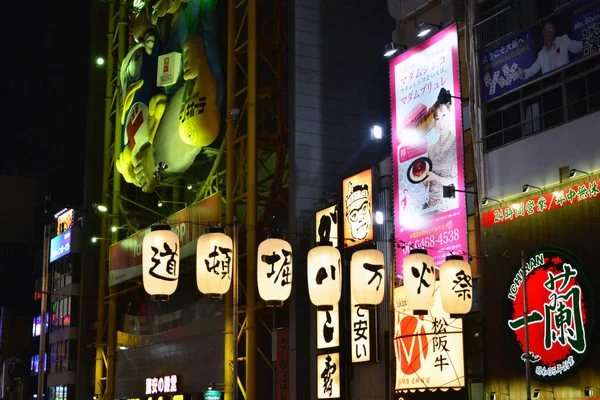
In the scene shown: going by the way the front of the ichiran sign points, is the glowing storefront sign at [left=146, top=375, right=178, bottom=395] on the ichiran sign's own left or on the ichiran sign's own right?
on the ichiran sign's own right

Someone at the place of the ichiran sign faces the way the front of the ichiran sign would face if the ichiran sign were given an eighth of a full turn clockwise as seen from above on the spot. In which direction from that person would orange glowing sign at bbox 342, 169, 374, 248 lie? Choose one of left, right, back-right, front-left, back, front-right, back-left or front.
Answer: front-right

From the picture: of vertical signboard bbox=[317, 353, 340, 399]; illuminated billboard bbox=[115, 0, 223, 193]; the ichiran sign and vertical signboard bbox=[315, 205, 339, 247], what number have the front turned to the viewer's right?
0

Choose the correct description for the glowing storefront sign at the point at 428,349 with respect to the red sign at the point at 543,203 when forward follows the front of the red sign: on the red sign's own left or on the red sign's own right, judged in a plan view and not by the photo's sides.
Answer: on the red sign's own right

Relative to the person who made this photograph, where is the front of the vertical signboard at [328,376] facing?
facing the viewer and to the left of the viewer

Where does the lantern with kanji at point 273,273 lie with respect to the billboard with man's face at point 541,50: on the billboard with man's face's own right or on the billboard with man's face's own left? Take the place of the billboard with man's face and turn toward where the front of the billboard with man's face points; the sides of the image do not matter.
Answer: on the billboard with man's face's own right

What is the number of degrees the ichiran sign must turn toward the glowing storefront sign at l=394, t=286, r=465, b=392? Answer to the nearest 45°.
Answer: approximately 90° to its right

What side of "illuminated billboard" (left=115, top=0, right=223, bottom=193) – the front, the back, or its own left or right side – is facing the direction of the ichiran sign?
left
